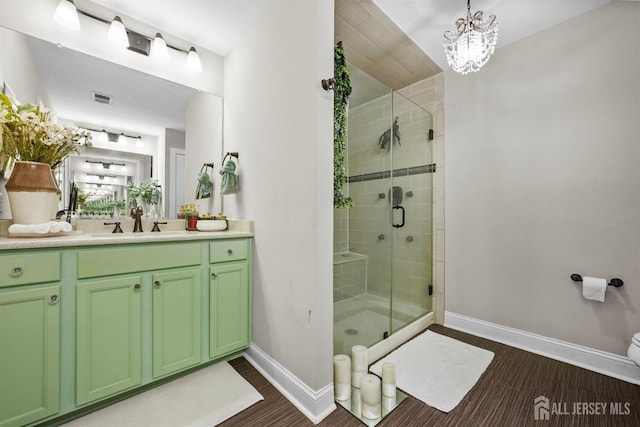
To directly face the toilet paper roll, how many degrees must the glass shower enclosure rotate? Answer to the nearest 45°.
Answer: approximately 45° to its left

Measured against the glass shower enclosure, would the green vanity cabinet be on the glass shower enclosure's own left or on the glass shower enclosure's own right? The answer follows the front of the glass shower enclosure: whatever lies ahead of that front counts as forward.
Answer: on the glass shower enclosure's own right

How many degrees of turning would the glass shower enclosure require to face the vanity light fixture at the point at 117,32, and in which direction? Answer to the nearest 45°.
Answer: approximately 90° to its right

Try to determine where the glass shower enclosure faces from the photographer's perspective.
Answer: facing the viewer and to the right of the viewer

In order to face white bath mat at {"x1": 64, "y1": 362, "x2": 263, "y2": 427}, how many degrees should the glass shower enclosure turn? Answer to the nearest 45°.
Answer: approximately 90° to its right
